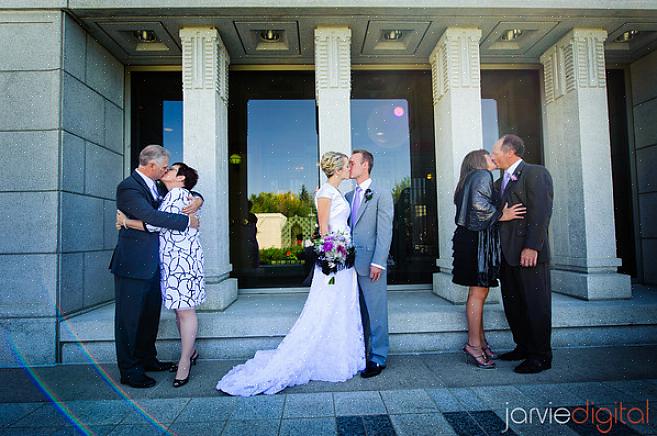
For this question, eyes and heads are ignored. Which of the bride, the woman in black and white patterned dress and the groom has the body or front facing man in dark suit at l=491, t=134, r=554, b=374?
the bride

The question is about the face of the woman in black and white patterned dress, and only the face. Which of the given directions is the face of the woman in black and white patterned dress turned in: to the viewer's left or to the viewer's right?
to the viewer's left

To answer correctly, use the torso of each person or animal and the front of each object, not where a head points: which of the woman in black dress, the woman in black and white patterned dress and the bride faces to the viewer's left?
the woman in black and white patterned dress

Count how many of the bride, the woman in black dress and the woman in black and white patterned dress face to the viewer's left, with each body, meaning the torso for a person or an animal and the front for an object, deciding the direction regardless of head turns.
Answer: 1

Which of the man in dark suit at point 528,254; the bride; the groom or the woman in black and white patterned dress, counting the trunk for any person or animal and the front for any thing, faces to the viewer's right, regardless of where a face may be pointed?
the bride

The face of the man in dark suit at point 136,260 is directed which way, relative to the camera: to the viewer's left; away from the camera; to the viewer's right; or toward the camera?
to the viewer's right

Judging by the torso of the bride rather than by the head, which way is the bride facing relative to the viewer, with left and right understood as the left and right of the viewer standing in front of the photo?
facing to the right of the viewer

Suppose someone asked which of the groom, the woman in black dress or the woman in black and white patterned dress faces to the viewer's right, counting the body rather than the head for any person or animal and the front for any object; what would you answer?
the woman in black dress

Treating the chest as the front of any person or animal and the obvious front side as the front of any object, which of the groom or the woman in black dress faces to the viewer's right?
the woman in black dress

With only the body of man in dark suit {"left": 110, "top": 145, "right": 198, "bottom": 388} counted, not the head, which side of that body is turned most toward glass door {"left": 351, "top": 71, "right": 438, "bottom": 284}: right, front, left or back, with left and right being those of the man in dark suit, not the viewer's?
front

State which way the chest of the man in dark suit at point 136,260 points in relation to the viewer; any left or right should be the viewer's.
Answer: facing to the right of the viewer

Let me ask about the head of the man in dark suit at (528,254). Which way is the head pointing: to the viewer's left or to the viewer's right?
to the viewer's left

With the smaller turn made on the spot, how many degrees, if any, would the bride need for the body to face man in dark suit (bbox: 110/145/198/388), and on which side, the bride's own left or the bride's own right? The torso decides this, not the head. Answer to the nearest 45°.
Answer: approximately 180°

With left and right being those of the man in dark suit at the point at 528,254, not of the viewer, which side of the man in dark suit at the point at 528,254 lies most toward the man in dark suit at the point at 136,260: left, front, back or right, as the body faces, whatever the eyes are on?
front

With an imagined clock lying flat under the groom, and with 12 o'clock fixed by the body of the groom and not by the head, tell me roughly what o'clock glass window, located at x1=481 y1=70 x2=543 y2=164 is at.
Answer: The glass window is roughly at 6 o'clock from the groom.

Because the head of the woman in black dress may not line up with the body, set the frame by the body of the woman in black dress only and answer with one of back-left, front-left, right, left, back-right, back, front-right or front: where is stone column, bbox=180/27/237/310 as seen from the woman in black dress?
back

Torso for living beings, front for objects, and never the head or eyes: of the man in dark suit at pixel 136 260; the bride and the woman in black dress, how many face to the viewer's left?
0
